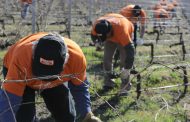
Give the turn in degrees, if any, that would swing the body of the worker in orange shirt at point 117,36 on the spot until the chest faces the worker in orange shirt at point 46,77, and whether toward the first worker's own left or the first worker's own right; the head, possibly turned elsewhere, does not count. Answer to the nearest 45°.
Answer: approximately 45° to the first worker's own left

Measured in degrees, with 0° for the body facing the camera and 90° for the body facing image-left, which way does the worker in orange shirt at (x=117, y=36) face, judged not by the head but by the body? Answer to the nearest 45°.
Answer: approximately 45°

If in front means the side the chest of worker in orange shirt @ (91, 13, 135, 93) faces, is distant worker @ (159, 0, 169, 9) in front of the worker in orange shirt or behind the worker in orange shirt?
behind

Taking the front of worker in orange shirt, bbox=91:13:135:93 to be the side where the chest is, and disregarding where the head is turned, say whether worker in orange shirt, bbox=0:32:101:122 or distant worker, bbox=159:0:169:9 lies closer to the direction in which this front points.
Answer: the worker in orange shirt
